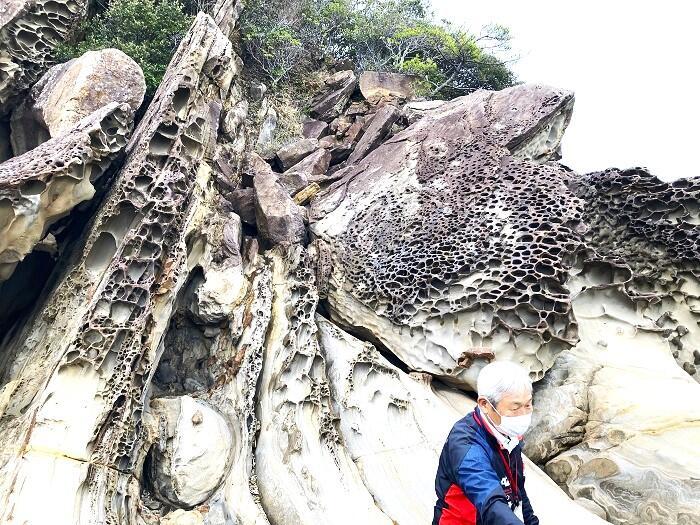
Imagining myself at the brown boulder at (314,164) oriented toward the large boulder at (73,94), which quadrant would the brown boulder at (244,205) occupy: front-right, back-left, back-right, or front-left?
front-left

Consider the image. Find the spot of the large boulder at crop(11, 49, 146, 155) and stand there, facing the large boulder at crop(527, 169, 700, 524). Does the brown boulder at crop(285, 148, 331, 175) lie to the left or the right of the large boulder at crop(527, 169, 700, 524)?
left

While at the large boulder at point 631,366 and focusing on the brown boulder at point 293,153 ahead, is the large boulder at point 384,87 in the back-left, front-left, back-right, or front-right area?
front-right

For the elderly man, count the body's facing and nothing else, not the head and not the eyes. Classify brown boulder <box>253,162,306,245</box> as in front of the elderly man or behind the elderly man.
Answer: behind

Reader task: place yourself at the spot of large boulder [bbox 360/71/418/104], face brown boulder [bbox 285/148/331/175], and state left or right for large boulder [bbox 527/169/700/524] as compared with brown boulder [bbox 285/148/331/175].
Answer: left

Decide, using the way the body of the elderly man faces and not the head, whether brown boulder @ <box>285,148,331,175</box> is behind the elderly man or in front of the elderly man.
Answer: behind

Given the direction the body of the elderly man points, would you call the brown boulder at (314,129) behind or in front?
behind
